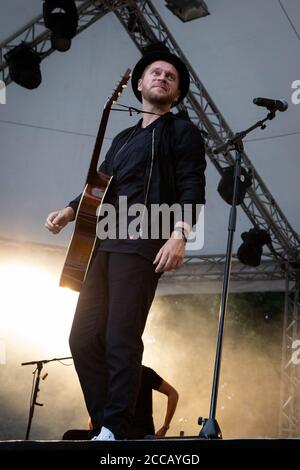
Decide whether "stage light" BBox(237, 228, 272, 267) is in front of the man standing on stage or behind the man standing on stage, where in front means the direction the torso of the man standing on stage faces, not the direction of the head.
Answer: behind

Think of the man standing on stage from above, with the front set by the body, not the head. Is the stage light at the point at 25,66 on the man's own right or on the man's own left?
on the man's own right

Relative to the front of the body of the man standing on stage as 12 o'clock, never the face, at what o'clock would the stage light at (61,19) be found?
The stage light is roughly at 4 o'clock from the man standing on stage.

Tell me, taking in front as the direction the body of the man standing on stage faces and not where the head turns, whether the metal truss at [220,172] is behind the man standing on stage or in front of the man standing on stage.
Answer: behind

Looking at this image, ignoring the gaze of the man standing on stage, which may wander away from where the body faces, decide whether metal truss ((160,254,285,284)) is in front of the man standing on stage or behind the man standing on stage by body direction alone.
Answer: behind

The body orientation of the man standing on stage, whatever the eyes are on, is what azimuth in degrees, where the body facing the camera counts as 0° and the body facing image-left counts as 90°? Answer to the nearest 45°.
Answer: approximately 45°
